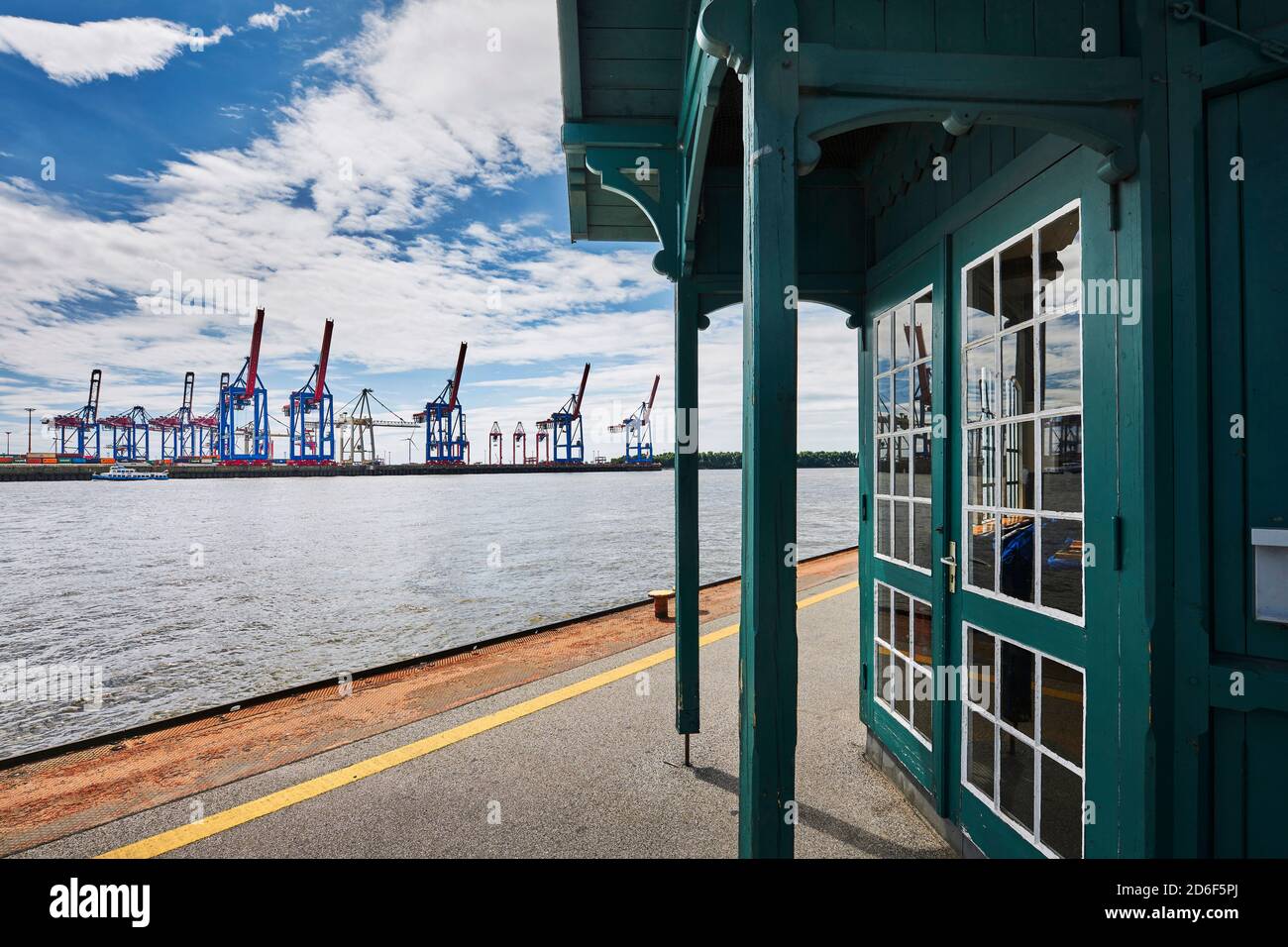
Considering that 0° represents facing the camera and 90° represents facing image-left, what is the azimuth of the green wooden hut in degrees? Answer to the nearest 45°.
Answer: approximately 90°

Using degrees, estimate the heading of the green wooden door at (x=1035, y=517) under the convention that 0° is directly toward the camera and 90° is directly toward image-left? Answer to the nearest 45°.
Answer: approximately 45°
